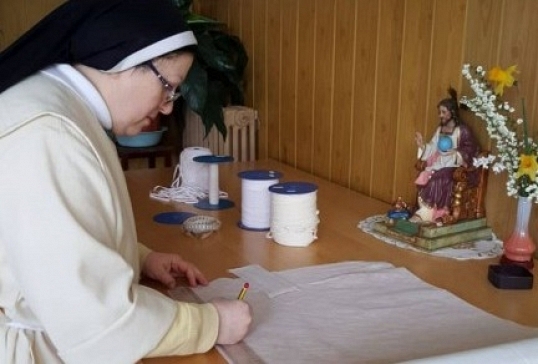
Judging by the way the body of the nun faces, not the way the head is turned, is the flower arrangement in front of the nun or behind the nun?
in front

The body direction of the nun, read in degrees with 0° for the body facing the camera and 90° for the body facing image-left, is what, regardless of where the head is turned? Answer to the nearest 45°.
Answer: approximately 270°

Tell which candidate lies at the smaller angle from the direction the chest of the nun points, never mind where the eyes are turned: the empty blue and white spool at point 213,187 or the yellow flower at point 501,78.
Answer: the yellow flower

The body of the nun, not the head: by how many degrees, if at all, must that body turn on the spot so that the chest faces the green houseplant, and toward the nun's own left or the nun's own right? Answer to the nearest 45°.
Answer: approximately 90° to the nun's own left

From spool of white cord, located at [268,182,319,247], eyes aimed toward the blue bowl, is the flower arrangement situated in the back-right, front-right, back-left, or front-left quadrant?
back-right

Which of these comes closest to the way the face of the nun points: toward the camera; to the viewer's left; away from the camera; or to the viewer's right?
to the viewer's right

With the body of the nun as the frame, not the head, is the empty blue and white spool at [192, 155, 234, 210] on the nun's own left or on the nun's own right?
on the nun's own left

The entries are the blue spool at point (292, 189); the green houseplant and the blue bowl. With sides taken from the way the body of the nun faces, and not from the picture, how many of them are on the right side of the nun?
0

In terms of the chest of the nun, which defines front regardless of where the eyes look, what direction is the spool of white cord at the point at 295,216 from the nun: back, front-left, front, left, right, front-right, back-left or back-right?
front-left

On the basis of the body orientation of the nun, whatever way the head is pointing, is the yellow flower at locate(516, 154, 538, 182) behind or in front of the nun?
in front

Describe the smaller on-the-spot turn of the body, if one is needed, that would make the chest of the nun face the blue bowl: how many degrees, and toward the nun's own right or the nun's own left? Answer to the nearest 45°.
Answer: approximately 90° to the nun's own left

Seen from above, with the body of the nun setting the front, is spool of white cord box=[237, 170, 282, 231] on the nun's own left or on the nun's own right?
on the nun's own left
